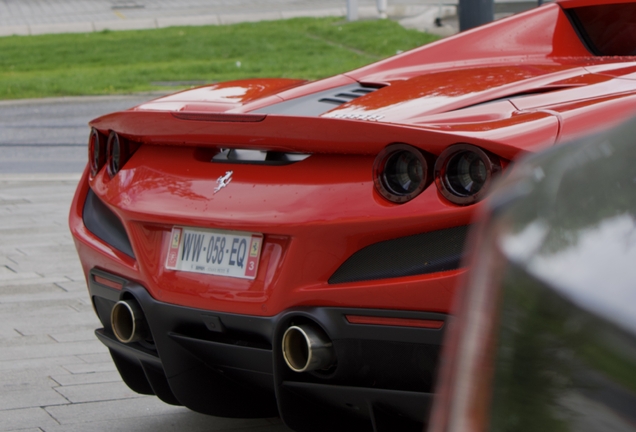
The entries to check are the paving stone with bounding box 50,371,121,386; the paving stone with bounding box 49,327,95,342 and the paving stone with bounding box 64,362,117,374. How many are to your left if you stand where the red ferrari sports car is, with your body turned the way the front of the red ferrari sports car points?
3

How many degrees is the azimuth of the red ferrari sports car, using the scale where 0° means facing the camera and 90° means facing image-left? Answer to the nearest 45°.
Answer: approximately 225°

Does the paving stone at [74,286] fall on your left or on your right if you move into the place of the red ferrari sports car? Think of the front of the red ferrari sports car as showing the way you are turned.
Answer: on your left

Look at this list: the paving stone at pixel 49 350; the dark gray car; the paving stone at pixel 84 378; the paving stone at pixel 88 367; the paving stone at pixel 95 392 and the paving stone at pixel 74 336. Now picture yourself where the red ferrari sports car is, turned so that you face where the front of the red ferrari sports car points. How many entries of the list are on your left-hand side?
5

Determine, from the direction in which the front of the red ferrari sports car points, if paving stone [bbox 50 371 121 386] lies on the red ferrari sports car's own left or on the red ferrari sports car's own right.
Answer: on the red ferrari sports car's own left

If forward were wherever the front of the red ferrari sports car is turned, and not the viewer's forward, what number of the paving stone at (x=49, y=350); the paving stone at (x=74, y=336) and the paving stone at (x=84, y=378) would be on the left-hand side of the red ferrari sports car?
3

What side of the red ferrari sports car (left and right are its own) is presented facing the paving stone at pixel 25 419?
back
